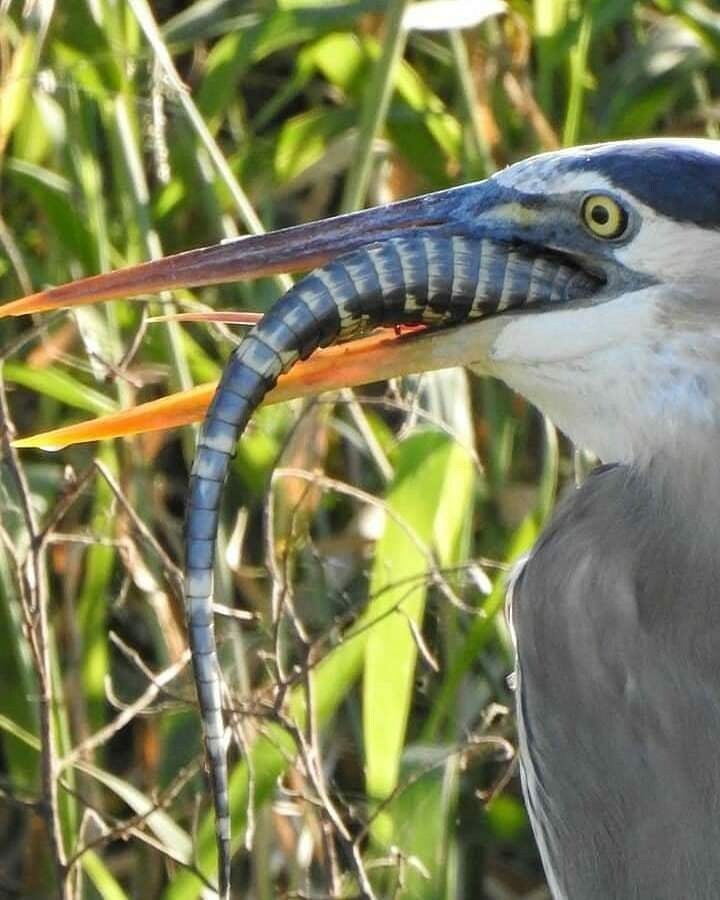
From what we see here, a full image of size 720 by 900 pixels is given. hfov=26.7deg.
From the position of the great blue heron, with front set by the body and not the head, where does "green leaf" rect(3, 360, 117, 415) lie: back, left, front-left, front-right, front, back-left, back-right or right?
front-right

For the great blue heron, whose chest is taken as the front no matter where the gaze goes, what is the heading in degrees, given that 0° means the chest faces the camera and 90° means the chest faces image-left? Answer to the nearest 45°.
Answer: approximately 90°
